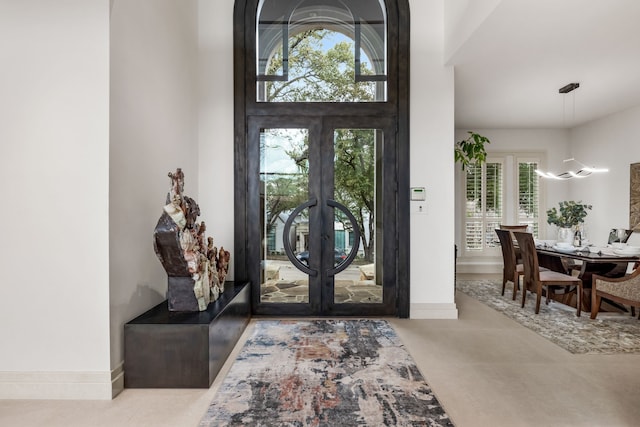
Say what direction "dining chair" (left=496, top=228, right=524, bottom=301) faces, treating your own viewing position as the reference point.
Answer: facing away from the viewer and to the right of the viewer

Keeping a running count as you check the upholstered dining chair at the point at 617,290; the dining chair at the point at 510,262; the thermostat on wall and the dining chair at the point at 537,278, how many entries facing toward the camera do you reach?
1

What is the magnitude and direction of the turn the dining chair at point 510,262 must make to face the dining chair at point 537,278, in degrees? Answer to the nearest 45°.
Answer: approximately 135° to its right

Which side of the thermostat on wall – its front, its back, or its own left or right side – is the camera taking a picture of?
front

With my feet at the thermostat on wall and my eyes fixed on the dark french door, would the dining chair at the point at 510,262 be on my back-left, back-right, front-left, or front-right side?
back-right

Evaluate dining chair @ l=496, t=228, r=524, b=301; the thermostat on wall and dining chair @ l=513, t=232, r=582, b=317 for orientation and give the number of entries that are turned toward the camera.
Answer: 1

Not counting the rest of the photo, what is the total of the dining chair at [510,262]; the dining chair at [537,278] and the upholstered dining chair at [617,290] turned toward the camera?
0

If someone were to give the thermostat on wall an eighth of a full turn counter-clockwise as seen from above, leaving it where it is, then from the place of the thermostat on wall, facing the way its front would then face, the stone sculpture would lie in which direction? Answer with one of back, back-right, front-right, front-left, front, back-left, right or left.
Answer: right

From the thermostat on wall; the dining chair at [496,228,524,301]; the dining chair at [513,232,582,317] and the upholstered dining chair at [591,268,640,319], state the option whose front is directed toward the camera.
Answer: the thermostat on wall

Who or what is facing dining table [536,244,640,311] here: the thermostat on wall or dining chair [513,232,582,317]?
the dining chair

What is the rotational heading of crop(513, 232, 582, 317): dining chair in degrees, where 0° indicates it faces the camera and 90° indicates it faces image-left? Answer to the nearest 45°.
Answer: approximately 225°

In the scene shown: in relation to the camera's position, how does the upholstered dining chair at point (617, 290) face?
facing away from the viewer and to the left of the viewer

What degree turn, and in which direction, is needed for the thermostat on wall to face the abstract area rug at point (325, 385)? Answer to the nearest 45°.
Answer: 0° — it already faces it

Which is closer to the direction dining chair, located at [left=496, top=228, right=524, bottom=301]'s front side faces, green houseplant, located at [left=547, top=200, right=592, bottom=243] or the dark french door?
the green houseplant

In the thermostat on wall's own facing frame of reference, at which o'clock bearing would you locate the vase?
The vase is roughly at 8 o'clock from the thermostat on wall.

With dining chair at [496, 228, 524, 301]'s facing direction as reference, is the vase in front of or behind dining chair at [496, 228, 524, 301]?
in front
